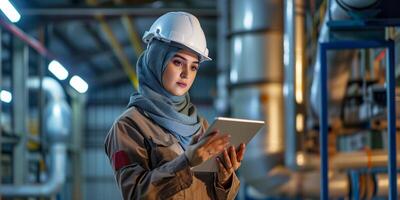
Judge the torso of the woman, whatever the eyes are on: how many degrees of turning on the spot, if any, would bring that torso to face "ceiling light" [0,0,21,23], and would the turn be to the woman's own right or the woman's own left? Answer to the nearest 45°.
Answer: approximately 180°

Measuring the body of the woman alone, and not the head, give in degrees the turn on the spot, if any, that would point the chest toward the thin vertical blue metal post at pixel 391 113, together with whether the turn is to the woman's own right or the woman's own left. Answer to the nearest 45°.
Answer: approximately 90° to the woman's own left

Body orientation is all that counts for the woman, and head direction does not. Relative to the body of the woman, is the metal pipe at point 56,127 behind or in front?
behind

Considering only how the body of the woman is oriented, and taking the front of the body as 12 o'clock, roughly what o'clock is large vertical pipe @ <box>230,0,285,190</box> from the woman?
The large vertical pipe is roughly at 8 o'clock from the woman.

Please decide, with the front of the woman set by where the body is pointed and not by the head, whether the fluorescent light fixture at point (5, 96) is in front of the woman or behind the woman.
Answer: behind

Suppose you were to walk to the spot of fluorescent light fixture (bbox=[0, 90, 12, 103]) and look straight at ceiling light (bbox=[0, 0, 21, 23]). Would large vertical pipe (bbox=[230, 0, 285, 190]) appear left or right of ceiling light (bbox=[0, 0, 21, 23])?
left

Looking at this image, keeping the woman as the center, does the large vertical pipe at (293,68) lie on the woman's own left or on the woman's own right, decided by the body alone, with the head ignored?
on the woman's own left

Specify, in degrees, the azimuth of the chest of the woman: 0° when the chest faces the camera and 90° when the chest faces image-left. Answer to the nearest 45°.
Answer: approximately 315°

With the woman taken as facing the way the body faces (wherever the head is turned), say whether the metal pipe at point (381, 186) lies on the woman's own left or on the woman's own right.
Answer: on the woman's own left

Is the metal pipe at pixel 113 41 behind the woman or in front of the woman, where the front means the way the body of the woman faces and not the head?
behind
